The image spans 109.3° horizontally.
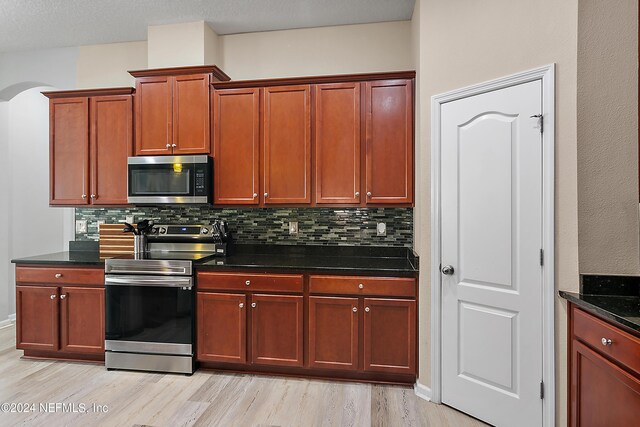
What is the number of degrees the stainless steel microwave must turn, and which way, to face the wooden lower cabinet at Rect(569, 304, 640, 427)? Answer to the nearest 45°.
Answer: approximately 45° to its left

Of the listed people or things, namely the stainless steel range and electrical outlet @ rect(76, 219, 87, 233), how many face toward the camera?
2

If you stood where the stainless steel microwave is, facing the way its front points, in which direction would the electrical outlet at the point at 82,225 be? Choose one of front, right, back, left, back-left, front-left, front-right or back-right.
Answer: back-right

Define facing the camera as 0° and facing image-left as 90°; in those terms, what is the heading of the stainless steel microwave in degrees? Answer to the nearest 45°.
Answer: approximately 0°

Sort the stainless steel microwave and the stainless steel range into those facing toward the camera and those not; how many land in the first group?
2

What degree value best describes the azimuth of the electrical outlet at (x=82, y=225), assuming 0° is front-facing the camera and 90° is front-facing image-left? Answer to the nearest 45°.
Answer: approximately 0°

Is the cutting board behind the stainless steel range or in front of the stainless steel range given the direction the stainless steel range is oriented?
behind

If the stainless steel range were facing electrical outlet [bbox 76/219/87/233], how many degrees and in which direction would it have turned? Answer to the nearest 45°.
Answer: approximately 135° to its right
